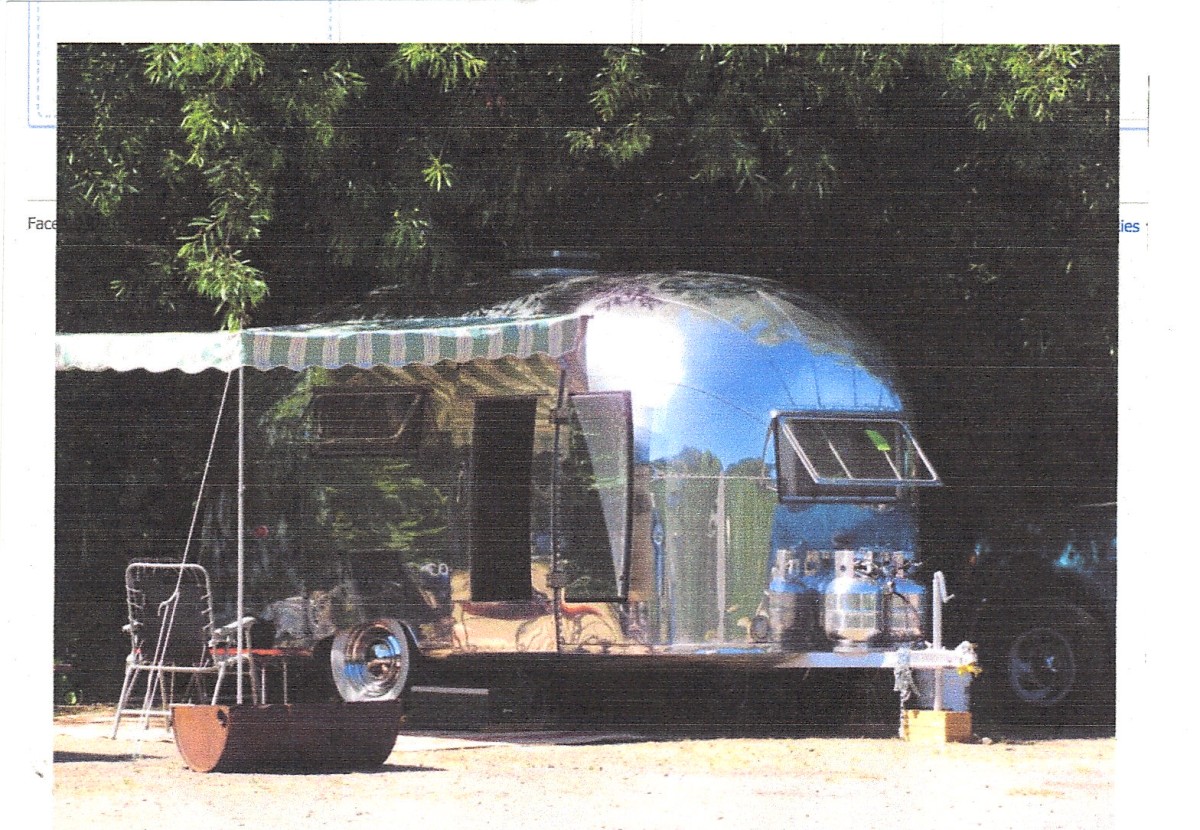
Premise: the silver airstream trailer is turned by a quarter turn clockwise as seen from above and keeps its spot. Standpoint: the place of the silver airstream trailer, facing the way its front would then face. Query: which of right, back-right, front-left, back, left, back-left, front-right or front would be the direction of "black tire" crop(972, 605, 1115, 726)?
back-left

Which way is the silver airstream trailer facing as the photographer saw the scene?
facing the viewer and to the right of the viewer
